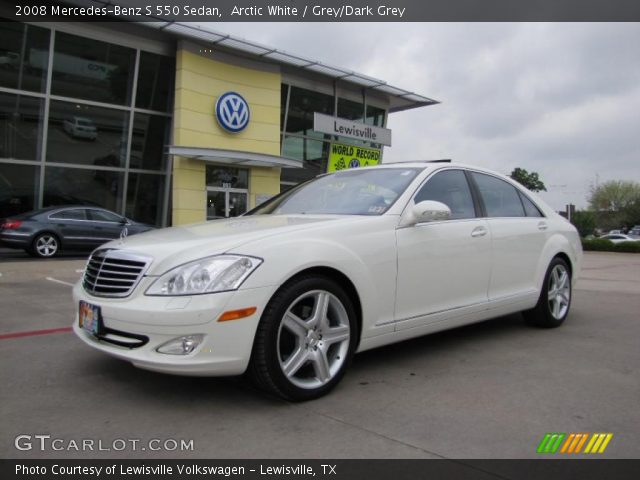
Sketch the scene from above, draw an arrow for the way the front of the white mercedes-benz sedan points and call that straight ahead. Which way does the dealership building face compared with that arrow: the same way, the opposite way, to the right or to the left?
to the left

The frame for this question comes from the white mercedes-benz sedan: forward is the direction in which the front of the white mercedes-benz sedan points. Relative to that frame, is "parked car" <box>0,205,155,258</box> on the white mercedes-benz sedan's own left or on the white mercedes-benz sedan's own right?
on the white mercedes-benz sedan's own right

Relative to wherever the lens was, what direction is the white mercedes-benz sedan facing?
facing the viewer and to the left of the viewer

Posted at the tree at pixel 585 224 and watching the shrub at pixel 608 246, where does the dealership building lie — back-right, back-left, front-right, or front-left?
front-right

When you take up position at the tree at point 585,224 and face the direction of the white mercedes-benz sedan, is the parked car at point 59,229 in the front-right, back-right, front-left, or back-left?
front-right

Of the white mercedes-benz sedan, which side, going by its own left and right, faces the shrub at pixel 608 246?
back

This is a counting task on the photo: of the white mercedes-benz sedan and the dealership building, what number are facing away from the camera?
0

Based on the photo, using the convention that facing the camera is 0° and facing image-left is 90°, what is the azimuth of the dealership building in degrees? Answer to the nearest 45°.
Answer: approximately 315°
